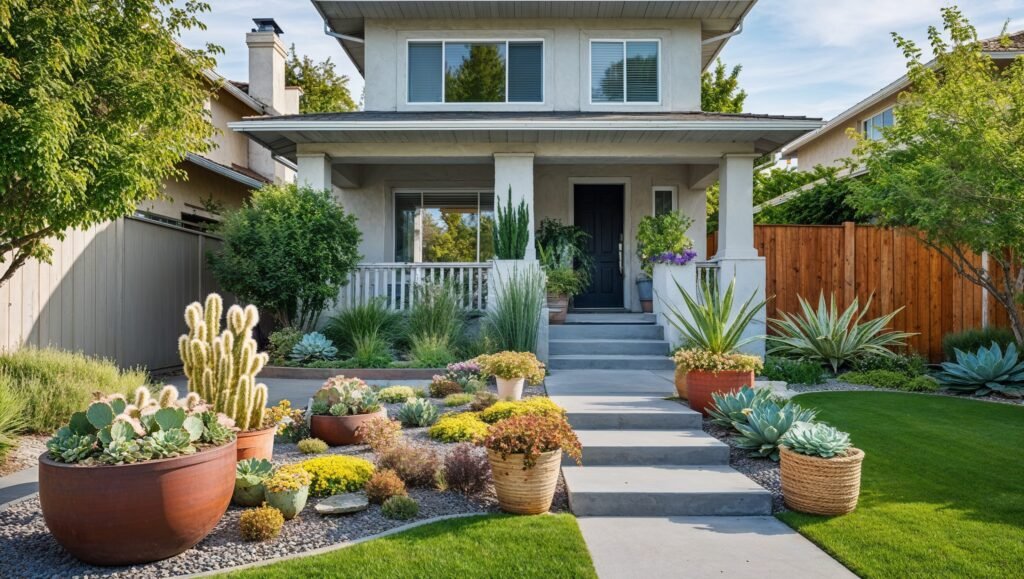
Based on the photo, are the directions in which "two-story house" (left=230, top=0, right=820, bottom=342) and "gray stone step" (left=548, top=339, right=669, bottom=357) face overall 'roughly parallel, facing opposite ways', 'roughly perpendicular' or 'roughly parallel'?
roughly parallel

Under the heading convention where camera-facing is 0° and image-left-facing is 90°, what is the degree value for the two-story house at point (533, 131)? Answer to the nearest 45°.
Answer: approximately 0°

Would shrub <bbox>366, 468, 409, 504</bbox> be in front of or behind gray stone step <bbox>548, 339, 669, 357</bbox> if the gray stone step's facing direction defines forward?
in front

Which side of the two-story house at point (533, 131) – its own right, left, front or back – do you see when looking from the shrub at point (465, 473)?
front

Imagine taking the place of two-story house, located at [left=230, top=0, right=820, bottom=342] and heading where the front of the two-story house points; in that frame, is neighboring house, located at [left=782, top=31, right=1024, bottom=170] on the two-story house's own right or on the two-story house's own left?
on the two-story house's own left

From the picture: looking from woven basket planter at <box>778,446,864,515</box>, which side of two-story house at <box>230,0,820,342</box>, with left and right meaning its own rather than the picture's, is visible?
front

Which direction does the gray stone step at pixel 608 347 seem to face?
toward the camera

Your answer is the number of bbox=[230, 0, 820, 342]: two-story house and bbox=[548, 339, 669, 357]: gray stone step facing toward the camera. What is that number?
2

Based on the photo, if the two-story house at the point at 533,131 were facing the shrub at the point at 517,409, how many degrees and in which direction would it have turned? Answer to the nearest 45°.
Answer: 0° — it already faces it

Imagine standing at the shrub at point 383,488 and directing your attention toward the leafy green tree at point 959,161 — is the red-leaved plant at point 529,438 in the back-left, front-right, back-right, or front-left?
front-right

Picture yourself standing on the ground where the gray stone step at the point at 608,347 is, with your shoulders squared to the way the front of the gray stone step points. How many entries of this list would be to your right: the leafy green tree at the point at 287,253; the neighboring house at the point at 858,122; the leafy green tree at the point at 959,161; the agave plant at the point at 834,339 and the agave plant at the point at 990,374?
1

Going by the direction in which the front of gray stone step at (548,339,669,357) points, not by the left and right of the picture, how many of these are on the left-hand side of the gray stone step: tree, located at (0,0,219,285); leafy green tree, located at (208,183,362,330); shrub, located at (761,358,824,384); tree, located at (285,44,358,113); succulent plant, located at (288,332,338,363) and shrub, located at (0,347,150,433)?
1

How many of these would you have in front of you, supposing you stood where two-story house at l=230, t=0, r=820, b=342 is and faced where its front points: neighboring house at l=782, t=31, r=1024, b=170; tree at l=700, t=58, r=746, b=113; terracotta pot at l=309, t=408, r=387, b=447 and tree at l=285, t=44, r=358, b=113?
1

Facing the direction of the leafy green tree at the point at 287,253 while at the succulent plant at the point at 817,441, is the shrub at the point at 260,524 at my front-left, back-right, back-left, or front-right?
front-left

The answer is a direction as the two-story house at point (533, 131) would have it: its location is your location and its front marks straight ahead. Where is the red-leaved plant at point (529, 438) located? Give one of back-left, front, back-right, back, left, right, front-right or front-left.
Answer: front

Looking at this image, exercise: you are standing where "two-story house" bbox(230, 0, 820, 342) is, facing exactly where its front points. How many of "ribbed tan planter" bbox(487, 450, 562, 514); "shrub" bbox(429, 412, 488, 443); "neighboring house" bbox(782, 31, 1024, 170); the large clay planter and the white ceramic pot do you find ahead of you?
4

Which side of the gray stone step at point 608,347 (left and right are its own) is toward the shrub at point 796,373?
left

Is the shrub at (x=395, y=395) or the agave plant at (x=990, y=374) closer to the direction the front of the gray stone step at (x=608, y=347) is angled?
the shrub

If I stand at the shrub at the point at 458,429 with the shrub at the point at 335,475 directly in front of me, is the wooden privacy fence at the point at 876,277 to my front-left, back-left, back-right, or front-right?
back-left
